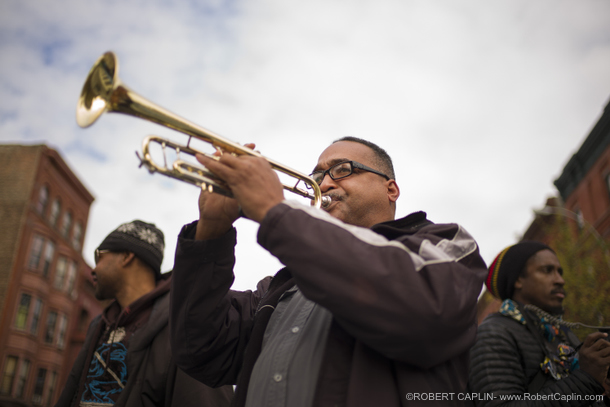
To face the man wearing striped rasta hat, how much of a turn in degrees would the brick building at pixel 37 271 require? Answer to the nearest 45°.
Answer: approximately 45° to its right

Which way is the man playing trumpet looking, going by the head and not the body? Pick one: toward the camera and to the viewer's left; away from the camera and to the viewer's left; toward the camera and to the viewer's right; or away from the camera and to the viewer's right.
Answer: toward the camera and to the viewer's left

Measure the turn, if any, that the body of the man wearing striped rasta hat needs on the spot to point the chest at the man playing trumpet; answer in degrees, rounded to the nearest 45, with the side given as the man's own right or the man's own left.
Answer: approximately 45° to the man's own right

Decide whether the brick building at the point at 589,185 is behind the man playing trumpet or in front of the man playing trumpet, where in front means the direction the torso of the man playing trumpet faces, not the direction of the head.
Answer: behind

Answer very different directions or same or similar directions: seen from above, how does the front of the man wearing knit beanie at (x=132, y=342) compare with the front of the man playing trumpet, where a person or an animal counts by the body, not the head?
same or similar directions

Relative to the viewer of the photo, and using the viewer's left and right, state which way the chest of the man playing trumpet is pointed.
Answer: facing the viewer and to the left of the viewer

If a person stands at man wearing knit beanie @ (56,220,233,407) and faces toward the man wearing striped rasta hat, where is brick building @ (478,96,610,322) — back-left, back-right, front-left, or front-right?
front-left

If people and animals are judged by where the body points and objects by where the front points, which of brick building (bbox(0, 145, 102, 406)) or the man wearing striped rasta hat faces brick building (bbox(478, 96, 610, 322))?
brick building (bbox(0, 145, 102, 406))

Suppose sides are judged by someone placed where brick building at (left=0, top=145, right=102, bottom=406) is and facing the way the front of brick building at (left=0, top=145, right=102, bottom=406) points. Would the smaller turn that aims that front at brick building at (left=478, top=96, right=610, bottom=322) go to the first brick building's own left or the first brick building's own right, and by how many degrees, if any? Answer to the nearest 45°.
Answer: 0° — it already faces it

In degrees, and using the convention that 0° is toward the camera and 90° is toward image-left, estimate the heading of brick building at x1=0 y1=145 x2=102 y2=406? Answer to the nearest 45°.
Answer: approximately 315°

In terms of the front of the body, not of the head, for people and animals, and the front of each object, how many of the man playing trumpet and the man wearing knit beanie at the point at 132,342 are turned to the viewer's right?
0
